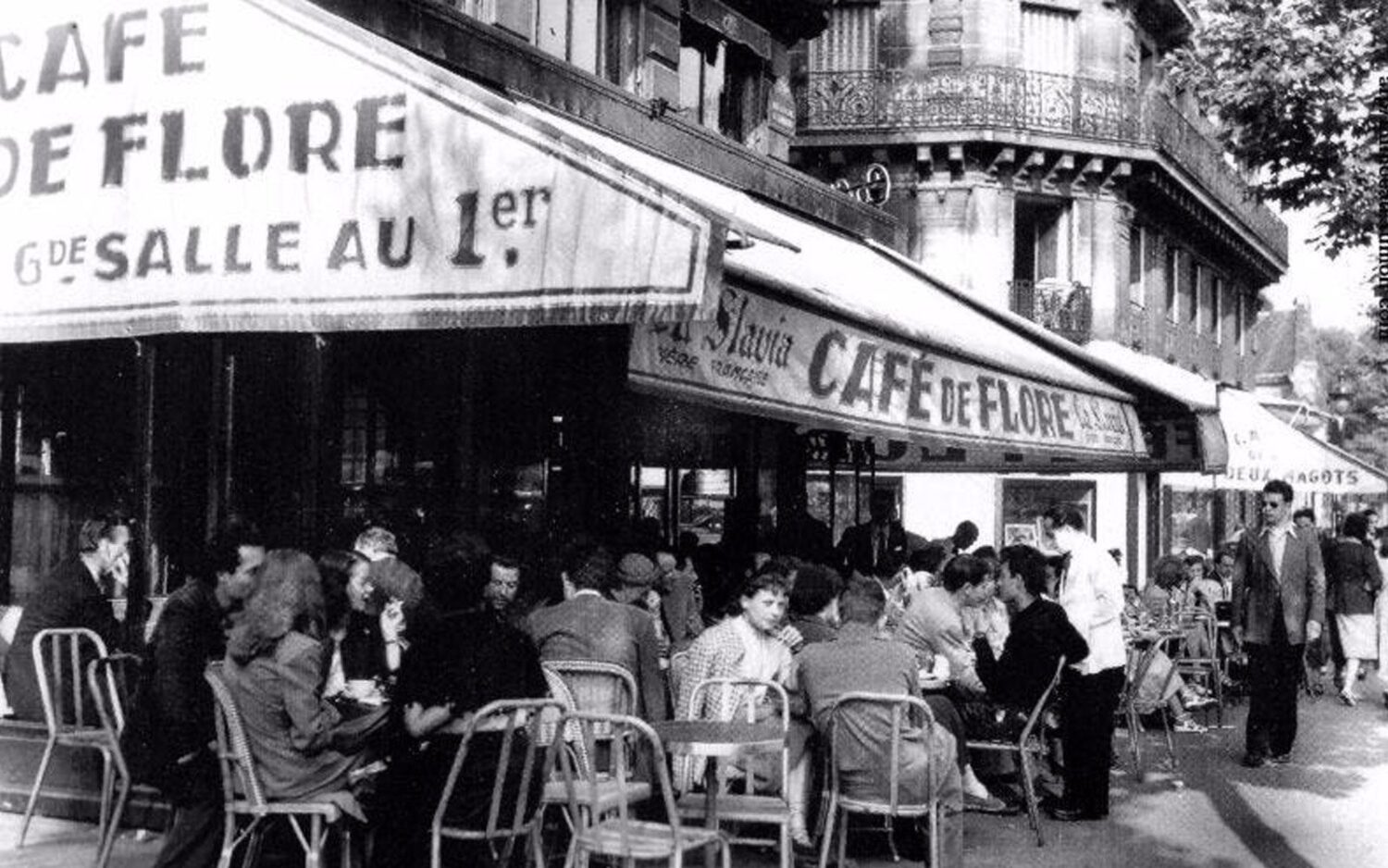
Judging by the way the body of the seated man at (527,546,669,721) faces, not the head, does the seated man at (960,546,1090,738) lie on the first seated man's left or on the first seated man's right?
on the first seated man's right

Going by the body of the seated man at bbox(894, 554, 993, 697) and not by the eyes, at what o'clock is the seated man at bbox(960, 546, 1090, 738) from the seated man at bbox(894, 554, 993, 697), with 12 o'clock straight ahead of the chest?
the seated man at bbox(960, 546, 1090, 738) is roughly at 1 o'clock from the seated man at bbox(894, 554, 993, 697).

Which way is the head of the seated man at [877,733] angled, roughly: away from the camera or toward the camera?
away from the camera

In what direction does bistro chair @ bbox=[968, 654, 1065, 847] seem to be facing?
to the viewer's left

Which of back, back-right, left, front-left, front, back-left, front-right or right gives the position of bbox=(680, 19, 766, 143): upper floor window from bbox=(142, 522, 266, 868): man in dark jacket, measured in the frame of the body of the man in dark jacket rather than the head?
front-left

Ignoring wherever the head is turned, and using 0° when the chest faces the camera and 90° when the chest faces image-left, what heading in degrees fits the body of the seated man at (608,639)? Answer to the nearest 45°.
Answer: approximately 180°

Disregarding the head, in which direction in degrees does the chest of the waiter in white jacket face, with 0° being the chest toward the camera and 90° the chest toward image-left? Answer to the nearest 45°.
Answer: approximately 90°

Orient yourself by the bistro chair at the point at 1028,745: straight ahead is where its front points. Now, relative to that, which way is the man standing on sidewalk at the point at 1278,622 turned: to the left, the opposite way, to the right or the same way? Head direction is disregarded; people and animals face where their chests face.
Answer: to the left

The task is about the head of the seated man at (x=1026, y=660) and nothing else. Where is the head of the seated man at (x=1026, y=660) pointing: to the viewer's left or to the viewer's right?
to the viewer's left

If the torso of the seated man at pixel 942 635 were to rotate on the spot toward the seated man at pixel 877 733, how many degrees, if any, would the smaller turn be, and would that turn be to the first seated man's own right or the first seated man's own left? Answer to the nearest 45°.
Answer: approximately 90° to the first seated man's own right

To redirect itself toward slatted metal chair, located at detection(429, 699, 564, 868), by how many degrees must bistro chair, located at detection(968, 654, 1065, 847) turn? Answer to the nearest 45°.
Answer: approximately 45° to its left

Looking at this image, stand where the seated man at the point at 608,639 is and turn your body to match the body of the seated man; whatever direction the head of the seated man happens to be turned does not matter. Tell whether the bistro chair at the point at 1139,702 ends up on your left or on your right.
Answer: on your right

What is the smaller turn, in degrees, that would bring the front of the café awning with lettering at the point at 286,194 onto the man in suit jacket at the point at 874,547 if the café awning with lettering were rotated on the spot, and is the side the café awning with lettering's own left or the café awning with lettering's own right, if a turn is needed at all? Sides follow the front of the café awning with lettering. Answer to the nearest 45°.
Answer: approximately 135° to the café awning with lettering's own left

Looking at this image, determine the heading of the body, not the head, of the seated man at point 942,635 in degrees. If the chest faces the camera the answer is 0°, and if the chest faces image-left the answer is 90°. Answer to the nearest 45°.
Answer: approximately 270°
